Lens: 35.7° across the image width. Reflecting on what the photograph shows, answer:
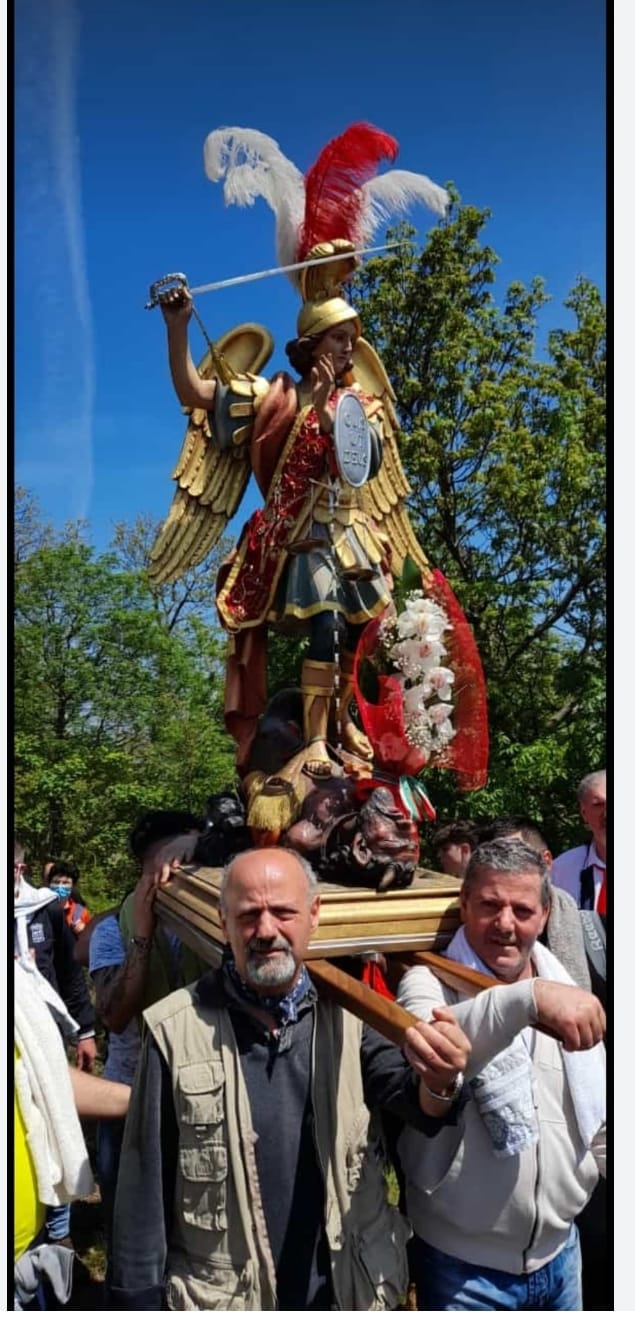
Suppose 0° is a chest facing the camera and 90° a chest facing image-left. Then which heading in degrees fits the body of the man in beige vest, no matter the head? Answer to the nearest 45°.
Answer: approximately 0°

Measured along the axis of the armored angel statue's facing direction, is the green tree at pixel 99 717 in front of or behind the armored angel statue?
behind

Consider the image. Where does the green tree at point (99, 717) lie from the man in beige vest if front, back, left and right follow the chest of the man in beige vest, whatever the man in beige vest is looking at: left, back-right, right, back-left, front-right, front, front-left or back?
back

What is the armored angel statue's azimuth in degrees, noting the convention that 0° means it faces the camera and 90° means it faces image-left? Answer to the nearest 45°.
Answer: approximately 315°

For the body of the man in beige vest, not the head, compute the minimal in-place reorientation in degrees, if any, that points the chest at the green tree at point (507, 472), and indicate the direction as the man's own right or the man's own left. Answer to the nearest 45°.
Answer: approximately 180°
